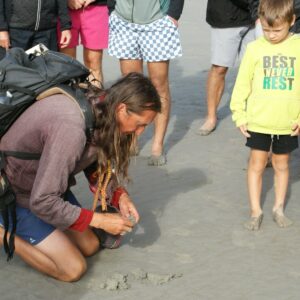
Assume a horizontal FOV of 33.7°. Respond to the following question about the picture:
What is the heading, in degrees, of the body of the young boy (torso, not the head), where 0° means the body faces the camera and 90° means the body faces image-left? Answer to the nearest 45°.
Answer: approximately 0°
